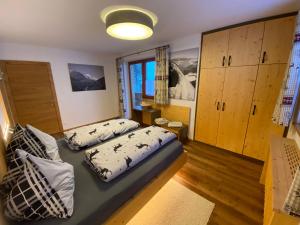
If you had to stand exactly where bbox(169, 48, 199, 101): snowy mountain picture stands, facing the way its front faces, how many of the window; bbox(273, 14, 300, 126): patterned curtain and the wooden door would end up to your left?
1

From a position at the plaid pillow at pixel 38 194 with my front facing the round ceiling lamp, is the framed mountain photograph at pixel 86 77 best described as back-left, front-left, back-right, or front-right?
front-left

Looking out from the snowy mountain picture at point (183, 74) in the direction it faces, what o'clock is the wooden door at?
The wooden door is roughly at 1 o'clock from the snowy mountain picture.

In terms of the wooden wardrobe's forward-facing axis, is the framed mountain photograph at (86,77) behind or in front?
in front

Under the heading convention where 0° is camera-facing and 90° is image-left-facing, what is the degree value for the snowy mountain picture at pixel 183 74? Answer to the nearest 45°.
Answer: approximately 45°

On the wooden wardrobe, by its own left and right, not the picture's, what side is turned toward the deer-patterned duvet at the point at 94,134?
front

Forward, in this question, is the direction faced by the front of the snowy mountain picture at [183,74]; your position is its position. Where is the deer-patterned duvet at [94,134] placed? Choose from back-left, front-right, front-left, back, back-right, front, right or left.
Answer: front

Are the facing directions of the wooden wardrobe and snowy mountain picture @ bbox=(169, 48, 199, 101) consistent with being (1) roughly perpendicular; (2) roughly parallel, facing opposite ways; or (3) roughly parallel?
roughly parallel

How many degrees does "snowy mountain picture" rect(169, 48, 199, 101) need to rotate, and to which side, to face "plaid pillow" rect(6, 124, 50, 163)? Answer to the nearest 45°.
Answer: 0° — it already faces it

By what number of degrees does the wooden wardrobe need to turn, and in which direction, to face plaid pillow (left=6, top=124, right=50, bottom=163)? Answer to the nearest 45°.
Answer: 0° — it already faces it

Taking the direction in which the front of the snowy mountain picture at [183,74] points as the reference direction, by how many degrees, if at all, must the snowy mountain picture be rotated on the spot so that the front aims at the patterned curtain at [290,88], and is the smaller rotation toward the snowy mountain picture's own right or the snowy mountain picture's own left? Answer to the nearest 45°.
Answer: approximately 90° to the snowy mountain picture's own left

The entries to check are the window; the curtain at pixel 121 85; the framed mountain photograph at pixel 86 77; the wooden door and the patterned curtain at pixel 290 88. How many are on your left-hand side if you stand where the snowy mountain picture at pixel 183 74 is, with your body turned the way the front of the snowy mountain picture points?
1

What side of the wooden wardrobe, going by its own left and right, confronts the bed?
front

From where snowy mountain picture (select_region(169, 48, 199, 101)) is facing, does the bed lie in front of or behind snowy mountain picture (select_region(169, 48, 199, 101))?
in front

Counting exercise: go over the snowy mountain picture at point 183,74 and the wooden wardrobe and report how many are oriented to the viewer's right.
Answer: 0

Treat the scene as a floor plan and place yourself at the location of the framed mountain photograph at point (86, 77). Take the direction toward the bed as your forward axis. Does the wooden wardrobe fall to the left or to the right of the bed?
left

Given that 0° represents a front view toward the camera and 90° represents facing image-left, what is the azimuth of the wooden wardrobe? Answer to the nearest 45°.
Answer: approximately 45°

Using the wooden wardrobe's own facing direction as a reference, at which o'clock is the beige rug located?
The beige rug is roughly at 11 o'clock from the wooden wardrobe.

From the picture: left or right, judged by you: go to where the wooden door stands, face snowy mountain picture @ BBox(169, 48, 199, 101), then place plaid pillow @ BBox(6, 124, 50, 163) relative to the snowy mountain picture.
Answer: right
